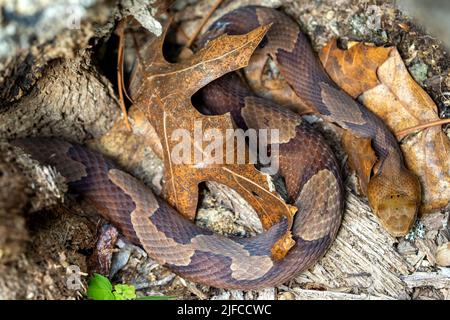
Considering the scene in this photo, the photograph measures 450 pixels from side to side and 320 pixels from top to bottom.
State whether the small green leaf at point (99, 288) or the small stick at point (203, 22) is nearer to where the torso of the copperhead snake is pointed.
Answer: the small green leaf

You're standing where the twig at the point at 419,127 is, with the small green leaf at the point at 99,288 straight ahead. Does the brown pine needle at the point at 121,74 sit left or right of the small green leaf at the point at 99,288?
right

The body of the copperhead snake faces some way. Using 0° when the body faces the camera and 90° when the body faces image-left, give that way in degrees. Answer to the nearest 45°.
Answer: approximately 0°

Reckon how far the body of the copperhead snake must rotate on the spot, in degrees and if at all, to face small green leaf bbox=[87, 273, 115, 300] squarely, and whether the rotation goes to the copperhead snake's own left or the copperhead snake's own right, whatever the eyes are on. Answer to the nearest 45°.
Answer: approximately 45° to the copperhead snake's own right

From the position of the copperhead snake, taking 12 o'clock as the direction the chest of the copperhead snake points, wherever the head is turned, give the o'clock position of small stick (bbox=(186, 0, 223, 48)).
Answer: The small stick is roughly at 5 o'clock from the copperhead snake.

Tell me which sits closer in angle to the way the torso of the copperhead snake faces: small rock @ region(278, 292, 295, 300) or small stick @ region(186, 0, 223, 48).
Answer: the small rock

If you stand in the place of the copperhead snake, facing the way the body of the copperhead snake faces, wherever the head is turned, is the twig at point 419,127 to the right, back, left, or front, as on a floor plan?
left

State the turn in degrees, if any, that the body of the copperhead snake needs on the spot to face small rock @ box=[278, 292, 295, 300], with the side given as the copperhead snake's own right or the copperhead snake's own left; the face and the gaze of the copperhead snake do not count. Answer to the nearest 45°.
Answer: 0° — it already faces it

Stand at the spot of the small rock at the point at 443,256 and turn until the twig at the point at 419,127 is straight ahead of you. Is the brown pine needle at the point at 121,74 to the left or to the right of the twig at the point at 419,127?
left

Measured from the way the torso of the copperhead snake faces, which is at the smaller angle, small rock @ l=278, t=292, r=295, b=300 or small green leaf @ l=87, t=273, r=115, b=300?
the small rock
